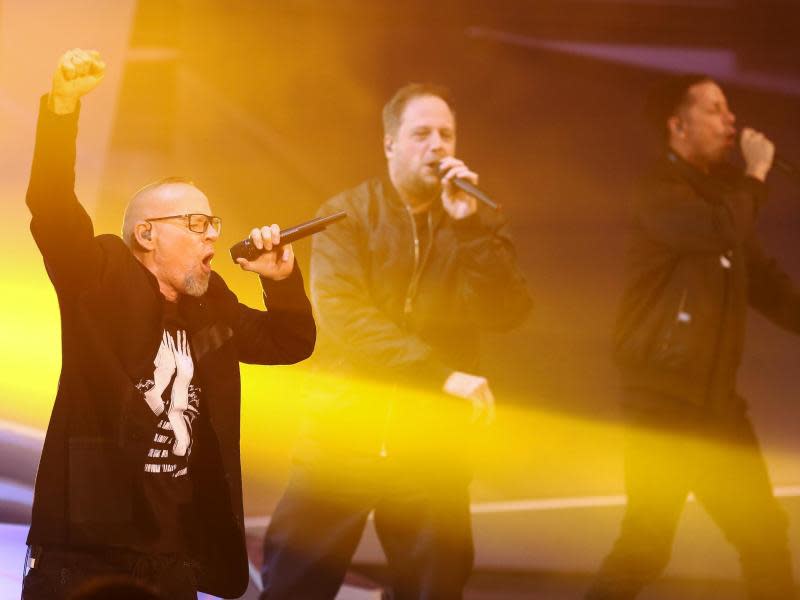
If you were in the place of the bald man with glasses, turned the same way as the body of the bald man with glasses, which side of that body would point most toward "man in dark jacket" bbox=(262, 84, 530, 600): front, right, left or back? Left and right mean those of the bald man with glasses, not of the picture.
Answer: left

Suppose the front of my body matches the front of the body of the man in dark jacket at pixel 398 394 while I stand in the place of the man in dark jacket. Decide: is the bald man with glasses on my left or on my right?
on my right

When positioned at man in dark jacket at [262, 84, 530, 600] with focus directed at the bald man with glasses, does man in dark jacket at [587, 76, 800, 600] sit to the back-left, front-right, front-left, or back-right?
back-left

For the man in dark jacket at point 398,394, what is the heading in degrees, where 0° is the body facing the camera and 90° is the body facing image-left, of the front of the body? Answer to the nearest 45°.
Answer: approximately 315°

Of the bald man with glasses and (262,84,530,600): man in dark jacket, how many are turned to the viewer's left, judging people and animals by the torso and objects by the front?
0

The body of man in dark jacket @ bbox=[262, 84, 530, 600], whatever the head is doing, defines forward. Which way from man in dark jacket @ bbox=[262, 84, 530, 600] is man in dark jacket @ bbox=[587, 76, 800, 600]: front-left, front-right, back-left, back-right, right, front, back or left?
front-left

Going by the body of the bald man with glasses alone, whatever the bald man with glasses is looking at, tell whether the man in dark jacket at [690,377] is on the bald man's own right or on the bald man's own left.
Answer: on the bald man's own left

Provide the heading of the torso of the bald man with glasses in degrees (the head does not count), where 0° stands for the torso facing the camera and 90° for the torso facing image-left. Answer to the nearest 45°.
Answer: approximately 315°
